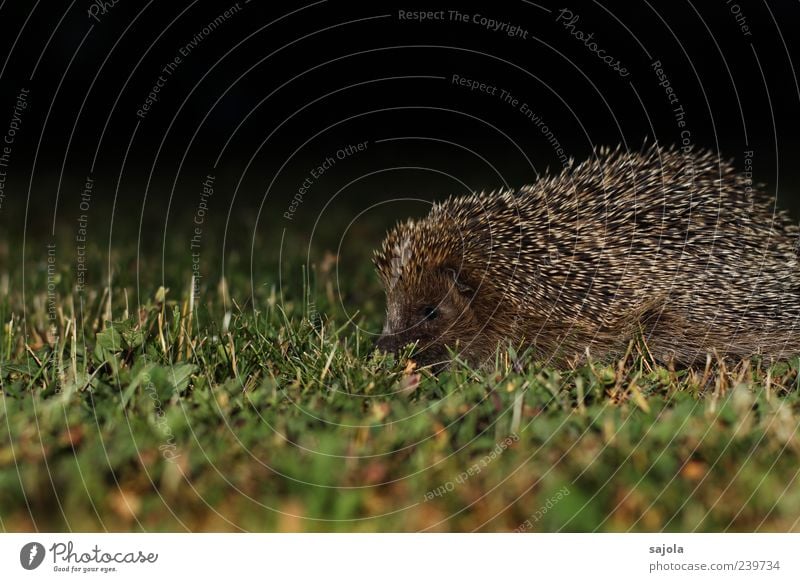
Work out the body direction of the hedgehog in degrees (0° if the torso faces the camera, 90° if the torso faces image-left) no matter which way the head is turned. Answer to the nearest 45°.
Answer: approximately 90°
